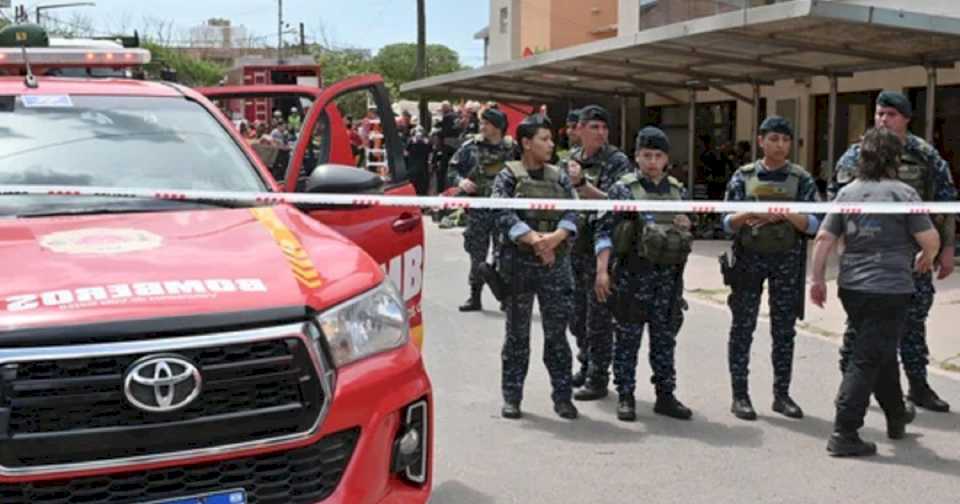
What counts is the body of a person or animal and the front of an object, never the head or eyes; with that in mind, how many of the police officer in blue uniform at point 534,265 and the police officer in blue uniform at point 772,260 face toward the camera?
2

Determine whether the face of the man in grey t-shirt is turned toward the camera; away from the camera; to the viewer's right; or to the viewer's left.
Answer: away from the camera

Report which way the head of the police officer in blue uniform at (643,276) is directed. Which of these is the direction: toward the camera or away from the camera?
toward the camera

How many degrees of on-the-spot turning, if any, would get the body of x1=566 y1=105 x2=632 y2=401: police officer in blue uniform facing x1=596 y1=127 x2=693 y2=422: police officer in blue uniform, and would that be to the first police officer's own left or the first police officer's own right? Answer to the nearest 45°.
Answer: approximately 45° to the first police officer's own left

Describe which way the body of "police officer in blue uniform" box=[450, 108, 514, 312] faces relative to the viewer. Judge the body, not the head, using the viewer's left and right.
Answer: facing the viewer and to the left of the viewer

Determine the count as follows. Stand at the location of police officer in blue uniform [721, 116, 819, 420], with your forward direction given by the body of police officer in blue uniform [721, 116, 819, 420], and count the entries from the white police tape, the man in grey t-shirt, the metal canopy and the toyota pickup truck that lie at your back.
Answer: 1

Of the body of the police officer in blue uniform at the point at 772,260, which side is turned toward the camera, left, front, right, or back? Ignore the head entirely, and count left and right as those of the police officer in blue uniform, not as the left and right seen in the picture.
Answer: front

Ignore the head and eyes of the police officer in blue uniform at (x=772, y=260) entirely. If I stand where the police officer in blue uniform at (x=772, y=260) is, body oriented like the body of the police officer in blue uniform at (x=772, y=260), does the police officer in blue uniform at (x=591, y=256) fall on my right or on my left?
on my right

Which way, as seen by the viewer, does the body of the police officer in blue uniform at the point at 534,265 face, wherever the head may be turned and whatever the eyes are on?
toward the camera

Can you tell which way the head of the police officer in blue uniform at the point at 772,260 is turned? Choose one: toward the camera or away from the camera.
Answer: toward the camera

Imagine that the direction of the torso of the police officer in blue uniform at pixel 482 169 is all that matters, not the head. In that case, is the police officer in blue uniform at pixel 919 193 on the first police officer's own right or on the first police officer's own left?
on the first police officer's own left
